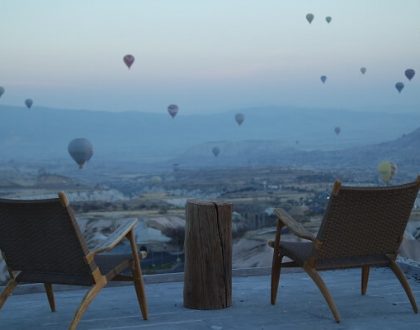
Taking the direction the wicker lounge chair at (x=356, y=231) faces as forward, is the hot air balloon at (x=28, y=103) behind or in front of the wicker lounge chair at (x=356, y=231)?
in front

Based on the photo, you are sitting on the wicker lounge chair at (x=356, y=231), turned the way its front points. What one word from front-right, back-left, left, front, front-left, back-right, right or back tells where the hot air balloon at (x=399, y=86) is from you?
front-right

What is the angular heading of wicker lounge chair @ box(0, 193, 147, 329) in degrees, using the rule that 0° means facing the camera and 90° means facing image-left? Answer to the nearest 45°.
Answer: approximately 225°

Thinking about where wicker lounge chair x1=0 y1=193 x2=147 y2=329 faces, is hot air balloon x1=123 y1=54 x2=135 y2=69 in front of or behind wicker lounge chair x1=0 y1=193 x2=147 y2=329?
in front

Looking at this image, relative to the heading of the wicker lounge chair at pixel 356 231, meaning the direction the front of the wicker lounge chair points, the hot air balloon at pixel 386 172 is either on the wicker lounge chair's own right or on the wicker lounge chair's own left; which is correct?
on the wicker lounge chair's own right

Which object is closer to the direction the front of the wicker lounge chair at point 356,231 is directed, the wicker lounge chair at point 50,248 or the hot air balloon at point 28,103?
the hot air balloon

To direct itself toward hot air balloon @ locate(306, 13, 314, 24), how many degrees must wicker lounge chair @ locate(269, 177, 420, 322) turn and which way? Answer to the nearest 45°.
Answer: approximately 45° to its right

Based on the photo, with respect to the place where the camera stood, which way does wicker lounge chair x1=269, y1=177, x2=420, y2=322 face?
facing away from the viewer and to the left of the viewer

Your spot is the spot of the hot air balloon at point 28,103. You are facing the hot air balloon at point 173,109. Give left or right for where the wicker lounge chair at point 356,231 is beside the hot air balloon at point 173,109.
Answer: right

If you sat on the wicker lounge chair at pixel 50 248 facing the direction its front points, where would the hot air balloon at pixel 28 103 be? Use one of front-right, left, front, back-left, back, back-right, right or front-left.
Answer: front-left

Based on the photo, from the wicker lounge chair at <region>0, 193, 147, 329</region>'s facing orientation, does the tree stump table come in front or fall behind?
in front

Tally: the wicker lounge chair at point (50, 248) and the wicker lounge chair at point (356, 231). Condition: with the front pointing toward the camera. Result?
0
